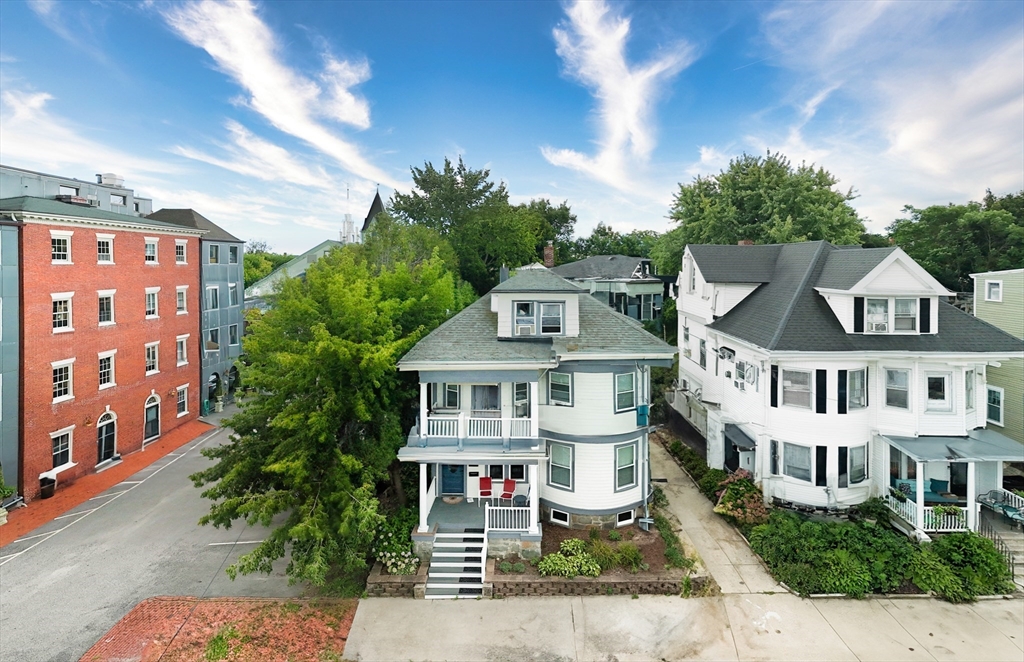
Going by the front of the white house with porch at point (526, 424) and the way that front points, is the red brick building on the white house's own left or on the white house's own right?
on the white house's own right

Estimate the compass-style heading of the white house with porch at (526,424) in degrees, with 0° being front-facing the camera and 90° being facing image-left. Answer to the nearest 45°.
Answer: approximately 0°

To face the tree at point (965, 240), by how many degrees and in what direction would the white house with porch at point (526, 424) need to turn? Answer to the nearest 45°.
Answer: approximately 135° to its left

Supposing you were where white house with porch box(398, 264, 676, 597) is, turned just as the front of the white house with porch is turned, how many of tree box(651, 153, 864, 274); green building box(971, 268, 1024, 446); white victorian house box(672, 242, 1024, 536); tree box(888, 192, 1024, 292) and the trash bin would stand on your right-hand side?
1

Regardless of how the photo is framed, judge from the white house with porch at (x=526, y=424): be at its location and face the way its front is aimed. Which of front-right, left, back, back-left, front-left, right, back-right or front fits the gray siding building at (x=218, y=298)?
back-right

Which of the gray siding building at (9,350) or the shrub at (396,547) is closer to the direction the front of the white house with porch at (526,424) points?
the shrub

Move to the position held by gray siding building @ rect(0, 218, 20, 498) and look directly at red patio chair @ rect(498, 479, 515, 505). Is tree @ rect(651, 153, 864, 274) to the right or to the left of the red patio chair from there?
left

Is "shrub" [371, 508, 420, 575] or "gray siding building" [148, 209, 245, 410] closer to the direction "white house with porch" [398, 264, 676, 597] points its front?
the shrub

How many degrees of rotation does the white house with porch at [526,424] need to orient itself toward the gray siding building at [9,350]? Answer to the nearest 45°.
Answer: approximately 90° to its right

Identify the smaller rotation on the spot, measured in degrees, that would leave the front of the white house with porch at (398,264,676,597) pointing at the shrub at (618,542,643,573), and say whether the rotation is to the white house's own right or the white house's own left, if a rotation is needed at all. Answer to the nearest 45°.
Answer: approximately 45° to the white house's own left

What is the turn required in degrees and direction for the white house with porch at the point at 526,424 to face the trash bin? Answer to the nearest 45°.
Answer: approximately 90° to its right
